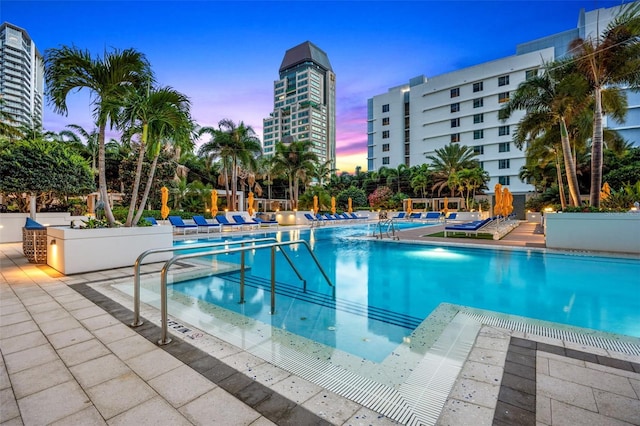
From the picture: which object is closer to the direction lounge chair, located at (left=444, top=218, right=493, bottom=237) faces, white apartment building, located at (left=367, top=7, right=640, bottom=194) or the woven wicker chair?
the woven wicker chair

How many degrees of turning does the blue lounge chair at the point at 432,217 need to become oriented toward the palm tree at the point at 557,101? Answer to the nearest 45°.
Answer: approximately 90° to its left

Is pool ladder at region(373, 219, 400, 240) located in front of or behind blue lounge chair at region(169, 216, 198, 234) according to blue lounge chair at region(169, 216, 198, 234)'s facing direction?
in front

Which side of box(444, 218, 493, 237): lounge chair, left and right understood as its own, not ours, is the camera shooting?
left

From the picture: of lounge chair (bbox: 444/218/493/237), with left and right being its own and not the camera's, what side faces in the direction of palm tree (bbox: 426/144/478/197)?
right

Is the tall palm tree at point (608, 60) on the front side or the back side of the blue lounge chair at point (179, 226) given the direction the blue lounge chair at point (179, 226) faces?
on the front side

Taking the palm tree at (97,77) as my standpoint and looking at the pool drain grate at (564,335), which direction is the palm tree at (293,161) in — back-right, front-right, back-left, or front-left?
back-left

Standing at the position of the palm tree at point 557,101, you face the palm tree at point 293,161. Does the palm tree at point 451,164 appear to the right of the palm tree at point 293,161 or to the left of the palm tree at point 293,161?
right

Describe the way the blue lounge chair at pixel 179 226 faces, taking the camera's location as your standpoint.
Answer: facing the viewer and to the right of the viewer
